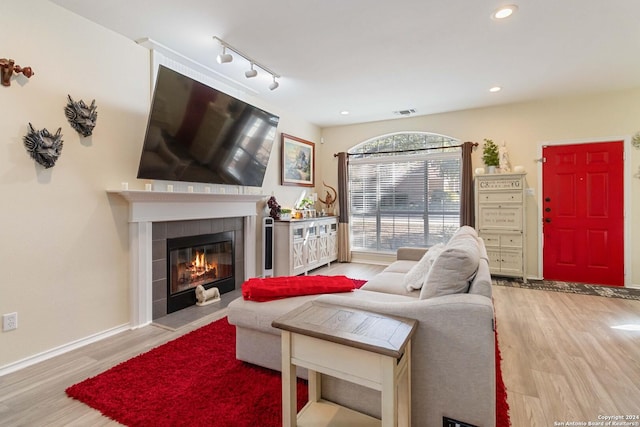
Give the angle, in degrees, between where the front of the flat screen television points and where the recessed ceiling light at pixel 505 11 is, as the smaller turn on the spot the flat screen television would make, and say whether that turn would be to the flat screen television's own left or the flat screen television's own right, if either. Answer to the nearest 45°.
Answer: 0° — it already faces it

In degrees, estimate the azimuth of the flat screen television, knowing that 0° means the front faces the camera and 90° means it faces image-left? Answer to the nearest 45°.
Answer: approximately 315°

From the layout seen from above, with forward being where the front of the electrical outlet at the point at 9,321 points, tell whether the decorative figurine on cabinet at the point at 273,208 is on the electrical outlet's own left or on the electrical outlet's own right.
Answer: on the electrical outlet's own left

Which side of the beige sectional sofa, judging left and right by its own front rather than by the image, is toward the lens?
left

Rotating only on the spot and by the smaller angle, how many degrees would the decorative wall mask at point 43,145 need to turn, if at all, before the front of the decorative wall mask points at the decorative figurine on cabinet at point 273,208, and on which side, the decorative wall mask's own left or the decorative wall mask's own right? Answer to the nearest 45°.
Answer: approximately 45° to the decorative wall mask's own left

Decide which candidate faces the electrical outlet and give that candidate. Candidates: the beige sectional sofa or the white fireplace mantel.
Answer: the beige sectional sofa

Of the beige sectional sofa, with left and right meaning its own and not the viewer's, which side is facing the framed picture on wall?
right

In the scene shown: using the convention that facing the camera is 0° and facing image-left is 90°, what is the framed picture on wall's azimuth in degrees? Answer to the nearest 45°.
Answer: approximately 315°
